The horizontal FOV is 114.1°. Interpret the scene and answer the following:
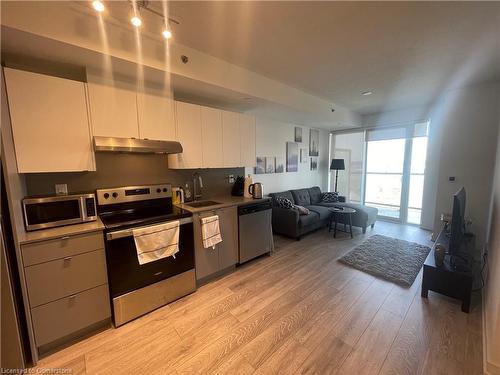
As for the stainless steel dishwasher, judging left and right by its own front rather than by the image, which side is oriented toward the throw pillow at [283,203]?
left

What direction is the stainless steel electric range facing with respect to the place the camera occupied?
facing the viewer and to the right of the viewer

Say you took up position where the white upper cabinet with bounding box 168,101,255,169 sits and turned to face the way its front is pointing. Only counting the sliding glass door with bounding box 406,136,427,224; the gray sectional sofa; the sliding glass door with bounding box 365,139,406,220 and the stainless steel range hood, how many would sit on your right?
1

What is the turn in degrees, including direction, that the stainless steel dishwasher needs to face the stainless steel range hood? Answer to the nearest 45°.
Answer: approximately 90° to its right

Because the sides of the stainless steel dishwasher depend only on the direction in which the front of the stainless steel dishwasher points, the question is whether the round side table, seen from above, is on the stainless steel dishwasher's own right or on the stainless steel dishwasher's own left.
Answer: on the stainless steel dishwasher's own left

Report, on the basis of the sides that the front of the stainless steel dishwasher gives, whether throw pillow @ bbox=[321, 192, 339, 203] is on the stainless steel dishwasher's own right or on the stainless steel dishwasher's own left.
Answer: on the stainless steel dishwasher's own left

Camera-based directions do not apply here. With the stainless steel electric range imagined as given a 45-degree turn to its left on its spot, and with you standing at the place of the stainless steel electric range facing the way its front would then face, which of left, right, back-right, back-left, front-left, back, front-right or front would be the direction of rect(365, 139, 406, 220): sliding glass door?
front

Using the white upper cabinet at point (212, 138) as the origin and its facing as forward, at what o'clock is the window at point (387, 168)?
The window is roughly at 10 o'clock from the white upper cabinet.

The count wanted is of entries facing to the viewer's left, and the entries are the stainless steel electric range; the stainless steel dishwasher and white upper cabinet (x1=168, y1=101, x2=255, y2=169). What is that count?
0

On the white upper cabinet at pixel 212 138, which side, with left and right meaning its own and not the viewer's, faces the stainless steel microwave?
right

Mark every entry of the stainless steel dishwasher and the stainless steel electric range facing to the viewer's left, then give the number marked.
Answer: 0

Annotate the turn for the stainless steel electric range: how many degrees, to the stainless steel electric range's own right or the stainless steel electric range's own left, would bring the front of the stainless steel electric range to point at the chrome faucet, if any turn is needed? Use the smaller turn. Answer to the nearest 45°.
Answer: approximately 90° to the stainless steel electric range's own left
